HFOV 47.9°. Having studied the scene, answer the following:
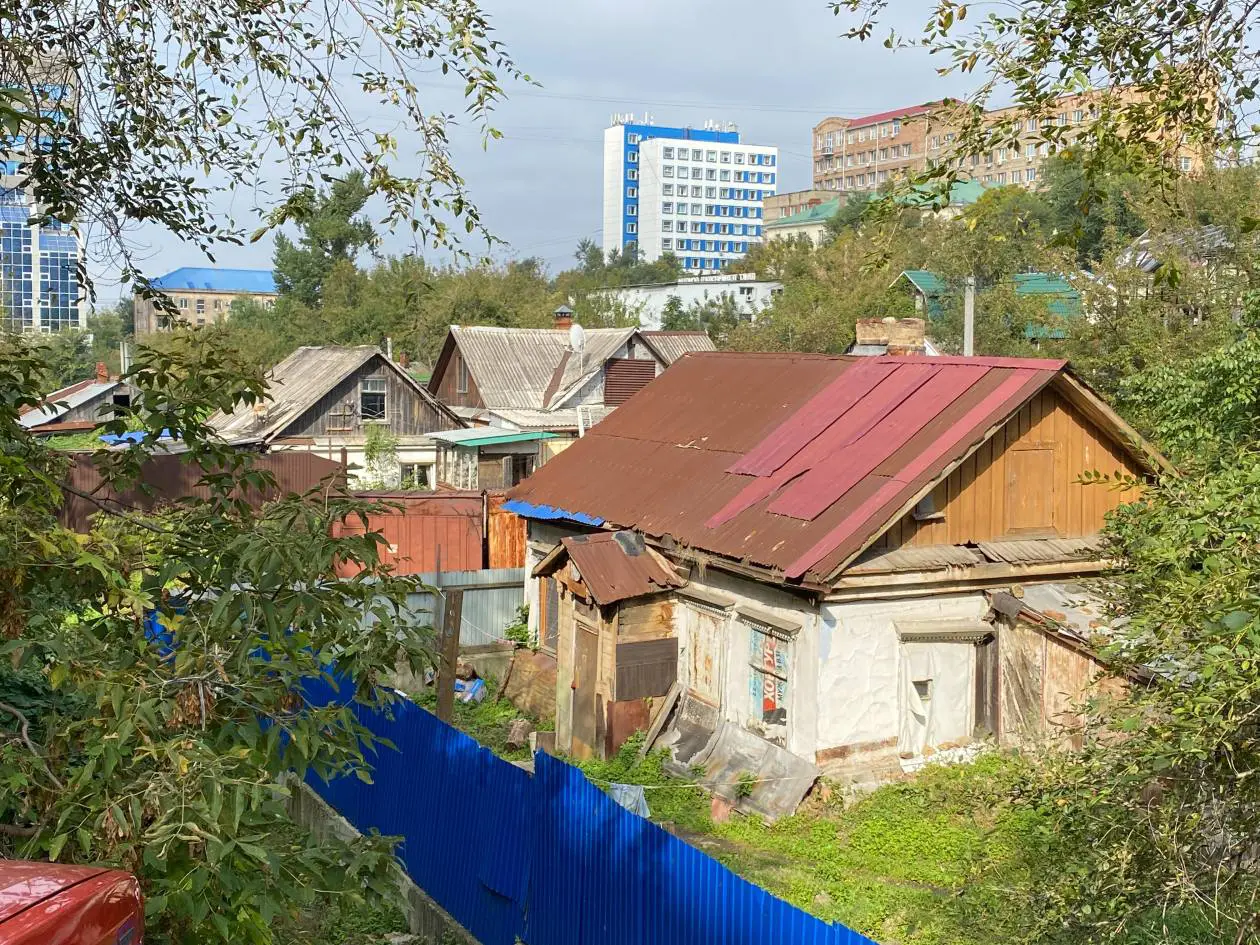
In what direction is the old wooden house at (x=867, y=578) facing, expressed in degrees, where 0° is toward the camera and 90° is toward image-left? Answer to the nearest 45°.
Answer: approximately 45°

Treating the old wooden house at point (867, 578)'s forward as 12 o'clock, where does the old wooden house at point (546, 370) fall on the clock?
the old wooden house at point (546, 370) is roughly at 4 o'clock from the old wooden house at point (867, 578).

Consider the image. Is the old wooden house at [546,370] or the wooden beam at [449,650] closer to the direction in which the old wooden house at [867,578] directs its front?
the wooden beam
